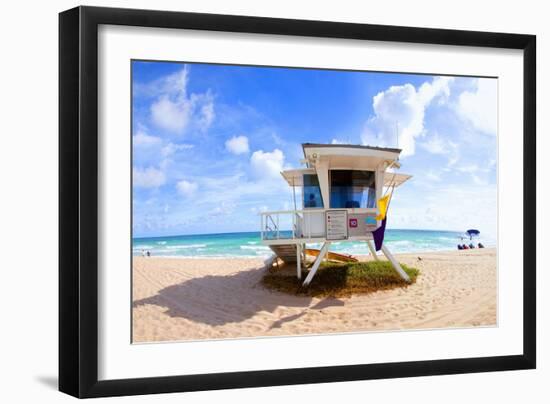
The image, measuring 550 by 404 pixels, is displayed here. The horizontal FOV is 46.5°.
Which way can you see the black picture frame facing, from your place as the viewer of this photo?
facing the viewer and to the right of the viewer
